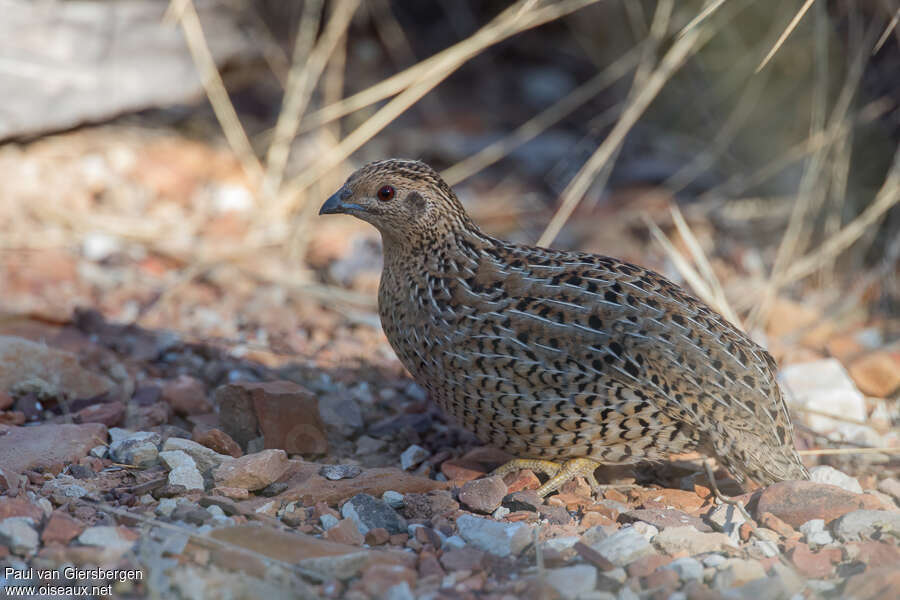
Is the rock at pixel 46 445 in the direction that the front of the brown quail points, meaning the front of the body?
yes

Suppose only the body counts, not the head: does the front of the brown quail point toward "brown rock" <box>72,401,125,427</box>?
yes

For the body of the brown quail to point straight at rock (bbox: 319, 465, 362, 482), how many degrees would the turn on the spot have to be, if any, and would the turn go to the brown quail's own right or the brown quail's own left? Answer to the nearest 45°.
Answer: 0° — it already faces it

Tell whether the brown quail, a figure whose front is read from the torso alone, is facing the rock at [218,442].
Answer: yes

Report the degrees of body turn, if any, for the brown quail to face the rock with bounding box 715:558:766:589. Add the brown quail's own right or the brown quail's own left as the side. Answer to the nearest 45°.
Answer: approximately 135° to the brown quail's own left

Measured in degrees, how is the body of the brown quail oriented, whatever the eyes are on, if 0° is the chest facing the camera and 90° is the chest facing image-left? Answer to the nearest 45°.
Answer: approximately 90°

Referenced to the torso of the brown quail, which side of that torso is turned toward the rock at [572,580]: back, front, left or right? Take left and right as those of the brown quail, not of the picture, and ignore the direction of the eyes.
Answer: left

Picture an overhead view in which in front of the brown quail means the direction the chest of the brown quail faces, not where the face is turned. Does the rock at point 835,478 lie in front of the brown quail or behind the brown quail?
behind

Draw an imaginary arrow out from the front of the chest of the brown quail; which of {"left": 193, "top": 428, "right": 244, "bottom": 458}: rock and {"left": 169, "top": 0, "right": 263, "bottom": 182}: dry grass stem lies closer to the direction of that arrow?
the rock

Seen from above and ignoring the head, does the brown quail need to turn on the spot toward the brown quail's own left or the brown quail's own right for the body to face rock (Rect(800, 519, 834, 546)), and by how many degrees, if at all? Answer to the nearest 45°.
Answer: approximately 180°

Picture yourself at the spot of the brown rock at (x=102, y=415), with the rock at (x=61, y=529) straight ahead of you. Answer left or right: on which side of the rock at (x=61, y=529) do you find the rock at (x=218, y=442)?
left

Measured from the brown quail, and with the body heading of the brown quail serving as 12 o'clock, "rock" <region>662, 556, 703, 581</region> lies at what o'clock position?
The rock is roughly at 8 o'clock from the brown quail.
